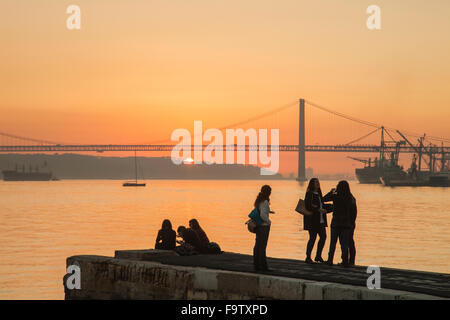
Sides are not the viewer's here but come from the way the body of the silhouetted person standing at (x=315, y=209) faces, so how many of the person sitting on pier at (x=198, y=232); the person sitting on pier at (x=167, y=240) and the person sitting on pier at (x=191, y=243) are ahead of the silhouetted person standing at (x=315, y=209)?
0

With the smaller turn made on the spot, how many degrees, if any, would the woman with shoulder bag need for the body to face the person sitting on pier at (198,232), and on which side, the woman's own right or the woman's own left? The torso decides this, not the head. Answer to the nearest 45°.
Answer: approximately 135° to the woman's own left

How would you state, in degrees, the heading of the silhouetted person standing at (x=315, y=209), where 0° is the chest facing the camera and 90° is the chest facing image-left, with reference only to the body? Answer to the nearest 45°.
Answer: approximately 315°

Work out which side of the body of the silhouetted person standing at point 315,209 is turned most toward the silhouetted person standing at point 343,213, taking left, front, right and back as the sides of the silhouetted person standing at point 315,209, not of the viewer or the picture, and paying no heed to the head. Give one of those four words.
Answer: front

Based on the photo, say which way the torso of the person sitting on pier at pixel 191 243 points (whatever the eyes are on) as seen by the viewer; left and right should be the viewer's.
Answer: facing to the left of the viewer

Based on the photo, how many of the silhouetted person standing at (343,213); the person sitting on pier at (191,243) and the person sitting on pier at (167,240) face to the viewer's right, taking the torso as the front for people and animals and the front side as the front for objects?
0

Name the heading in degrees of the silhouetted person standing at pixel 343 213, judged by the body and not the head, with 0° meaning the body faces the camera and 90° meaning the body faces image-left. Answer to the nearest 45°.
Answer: approximately 135°

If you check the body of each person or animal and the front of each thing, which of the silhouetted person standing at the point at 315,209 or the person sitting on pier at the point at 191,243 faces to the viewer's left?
the person sitting on pier

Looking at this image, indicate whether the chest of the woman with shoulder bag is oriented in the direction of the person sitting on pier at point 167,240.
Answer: no

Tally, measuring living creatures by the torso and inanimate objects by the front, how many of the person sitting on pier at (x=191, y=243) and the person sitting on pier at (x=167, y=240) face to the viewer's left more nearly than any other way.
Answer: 1
